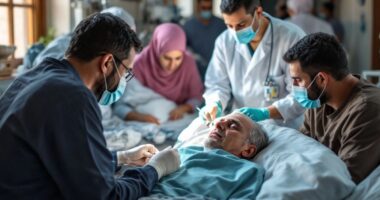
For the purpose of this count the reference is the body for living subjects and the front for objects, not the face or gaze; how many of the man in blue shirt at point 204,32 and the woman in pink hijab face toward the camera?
2

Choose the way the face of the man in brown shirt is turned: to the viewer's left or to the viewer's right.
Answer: to the viewer's left

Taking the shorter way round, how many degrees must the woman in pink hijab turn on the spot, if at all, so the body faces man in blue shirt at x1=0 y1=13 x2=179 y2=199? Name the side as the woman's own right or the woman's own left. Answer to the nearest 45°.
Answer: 0° — they already face them

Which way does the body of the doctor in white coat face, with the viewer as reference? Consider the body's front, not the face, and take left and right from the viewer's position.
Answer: facing the viewer and to the left of the viewer

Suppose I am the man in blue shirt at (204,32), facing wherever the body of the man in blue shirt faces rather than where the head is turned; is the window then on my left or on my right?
on my right

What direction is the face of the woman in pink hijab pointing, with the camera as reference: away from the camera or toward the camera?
toward the camera

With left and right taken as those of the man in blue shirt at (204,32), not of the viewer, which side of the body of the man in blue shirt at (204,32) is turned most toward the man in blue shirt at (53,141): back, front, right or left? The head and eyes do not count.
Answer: front

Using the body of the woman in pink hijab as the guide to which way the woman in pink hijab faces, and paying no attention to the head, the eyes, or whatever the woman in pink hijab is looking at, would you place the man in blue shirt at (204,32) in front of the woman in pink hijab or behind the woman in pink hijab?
behind

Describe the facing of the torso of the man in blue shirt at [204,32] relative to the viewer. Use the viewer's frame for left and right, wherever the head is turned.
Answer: facing the viewer

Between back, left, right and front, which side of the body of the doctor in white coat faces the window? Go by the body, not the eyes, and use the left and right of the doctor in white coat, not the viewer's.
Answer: right

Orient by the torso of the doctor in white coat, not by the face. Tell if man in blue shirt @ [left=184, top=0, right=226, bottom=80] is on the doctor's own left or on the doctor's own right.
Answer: on the doctor's own right

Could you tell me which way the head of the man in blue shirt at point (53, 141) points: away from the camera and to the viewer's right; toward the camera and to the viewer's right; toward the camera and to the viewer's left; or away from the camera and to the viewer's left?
away from the camera and to the viewer's right

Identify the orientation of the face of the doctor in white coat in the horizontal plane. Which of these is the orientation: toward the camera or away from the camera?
toward the camera
